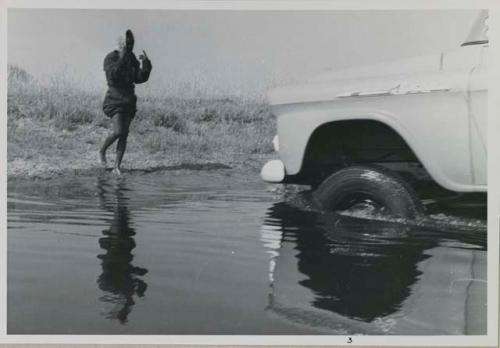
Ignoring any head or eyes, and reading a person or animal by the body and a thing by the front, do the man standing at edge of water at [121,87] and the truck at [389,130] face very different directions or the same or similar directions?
very different directions

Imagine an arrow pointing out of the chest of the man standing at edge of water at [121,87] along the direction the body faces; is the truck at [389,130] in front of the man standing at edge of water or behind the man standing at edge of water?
in front

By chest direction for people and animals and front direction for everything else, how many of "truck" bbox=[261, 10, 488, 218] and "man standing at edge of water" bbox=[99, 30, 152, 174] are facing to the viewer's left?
1

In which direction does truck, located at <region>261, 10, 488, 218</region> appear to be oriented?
to the viewer's left

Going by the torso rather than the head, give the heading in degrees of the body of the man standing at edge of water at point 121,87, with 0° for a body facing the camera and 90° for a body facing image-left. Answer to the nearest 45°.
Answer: approximately 315°

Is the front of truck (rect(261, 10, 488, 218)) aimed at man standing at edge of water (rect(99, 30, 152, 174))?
yes
